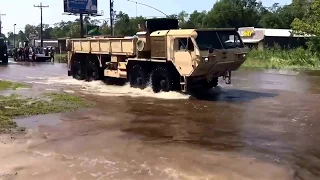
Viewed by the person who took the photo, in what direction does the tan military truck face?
facing the viewer and to the right of the viewer

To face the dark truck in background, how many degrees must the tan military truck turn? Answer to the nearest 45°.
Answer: approximately 180°
